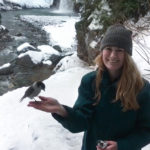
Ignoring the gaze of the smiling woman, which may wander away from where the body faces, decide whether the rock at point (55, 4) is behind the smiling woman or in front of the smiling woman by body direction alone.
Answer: behind

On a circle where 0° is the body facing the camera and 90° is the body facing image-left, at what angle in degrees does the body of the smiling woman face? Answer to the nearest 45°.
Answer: approximately 0°

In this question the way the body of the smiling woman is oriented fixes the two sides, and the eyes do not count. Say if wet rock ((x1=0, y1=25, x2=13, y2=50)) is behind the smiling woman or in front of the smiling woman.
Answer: behind

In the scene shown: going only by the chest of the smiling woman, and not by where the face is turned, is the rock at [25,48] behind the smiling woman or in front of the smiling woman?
behind
